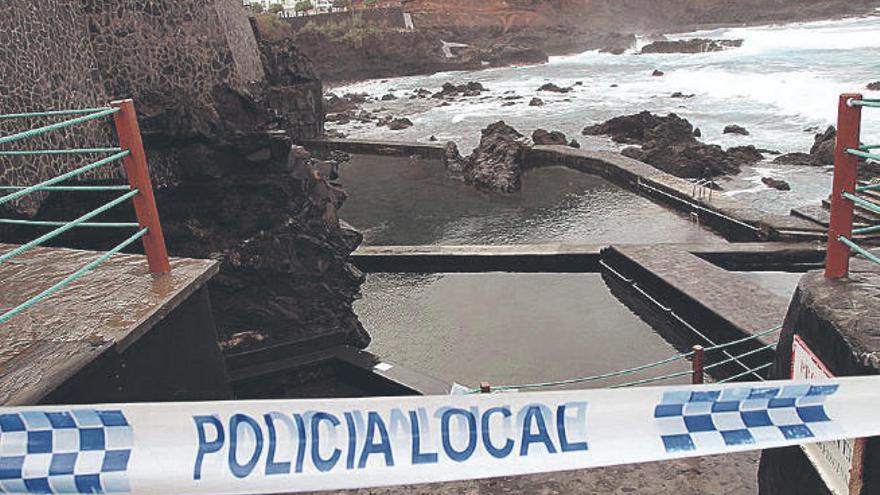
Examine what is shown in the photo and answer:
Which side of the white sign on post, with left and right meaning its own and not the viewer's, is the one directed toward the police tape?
front

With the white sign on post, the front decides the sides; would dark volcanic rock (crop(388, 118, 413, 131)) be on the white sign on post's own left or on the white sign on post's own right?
on the white sign on post's own right

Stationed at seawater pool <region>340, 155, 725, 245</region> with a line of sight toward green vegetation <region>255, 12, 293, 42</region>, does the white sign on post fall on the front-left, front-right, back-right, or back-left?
back-left

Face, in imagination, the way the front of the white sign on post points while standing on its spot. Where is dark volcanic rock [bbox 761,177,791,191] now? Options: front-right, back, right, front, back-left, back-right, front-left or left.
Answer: back-right

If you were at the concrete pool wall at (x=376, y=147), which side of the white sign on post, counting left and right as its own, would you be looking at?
right

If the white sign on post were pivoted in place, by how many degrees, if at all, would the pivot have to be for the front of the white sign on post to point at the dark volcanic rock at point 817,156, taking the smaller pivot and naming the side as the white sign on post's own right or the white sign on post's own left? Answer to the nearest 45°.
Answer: approximately 135° to the white sign on post's own right

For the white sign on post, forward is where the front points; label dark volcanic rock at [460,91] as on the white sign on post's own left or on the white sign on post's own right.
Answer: on the white sign on post's own right

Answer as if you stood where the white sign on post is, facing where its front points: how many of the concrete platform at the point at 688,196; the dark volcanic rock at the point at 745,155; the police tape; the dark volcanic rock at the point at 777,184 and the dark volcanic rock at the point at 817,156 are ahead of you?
1

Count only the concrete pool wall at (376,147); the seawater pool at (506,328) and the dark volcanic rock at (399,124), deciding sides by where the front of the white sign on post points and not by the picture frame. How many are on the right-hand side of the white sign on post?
3

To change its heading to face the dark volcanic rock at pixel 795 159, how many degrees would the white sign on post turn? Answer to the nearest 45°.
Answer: approximately 135° to its right

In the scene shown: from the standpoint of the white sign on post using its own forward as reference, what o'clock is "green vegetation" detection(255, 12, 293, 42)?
The green vegetation is roughly at 3 o'clock from the white sign on post.

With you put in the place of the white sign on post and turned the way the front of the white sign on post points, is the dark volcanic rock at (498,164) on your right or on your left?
on your right

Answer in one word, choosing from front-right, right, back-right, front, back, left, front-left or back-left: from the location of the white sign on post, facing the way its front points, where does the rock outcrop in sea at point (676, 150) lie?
back-right
